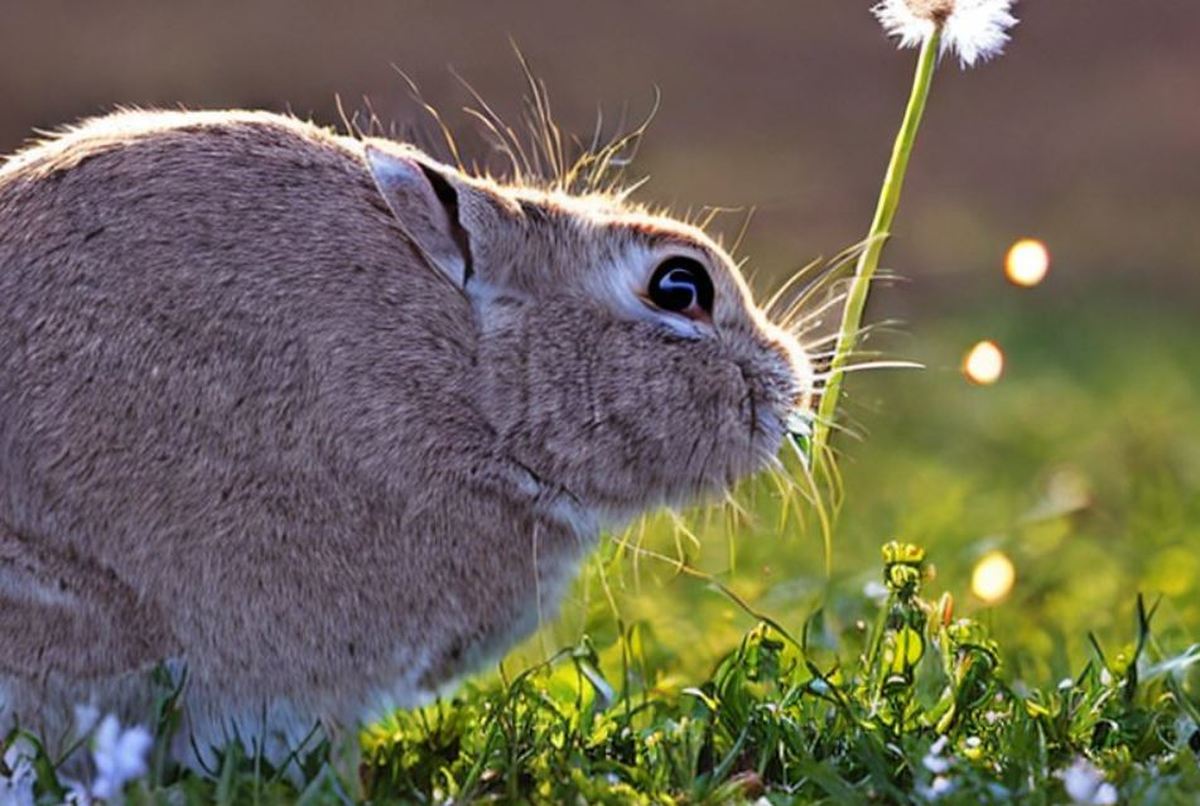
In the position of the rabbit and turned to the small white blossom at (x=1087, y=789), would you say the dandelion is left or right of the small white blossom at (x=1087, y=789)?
left

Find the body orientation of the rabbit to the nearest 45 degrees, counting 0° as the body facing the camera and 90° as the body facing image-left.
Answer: approximately 270°

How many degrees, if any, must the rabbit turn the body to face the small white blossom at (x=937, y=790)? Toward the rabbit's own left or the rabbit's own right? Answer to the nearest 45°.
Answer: approximately 45° to the rabbit's own right
